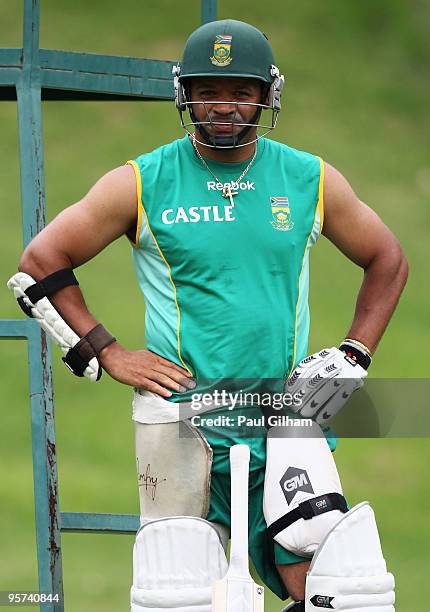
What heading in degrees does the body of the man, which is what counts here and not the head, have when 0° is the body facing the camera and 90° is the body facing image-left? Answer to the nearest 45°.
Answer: approximately 0°
